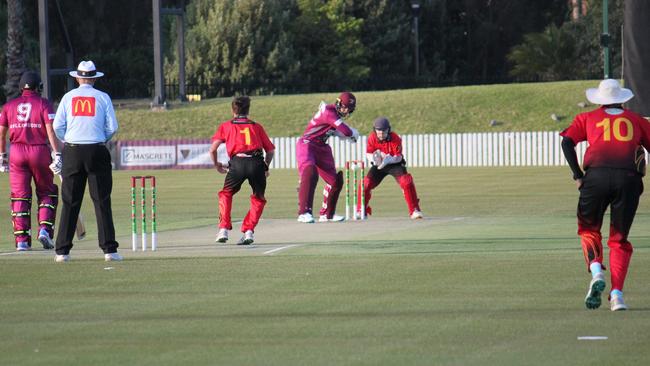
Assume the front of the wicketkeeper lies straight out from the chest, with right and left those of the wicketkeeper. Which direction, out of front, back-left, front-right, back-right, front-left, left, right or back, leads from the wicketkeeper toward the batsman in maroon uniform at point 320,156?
front-right

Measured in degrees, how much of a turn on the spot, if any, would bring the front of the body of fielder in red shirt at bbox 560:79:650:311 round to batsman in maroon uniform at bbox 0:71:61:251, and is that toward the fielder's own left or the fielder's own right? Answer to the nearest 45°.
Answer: approximately 45° to the fielder's own left

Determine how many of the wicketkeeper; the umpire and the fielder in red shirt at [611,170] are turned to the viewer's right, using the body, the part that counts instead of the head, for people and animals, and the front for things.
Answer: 0

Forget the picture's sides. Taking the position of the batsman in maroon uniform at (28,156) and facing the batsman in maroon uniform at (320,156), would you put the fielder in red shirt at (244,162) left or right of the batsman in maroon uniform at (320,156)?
right

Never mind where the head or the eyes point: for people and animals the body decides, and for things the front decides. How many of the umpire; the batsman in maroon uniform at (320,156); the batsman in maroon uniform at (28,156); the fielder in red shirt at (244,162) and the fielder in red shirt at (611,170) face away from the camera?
4

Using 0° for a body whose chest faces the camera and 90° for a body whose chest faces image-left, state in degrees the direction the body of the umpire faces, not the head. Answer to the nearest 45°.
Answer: approximately 180°

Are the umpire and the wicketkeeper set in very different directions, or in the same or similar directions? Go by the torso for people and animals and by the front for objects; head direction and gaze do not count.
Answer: very different directions

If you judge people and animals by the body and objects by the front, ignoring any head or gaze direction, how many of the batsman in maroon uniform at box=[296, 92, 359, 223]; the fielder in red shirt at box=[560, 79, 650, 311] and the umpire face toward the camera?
0

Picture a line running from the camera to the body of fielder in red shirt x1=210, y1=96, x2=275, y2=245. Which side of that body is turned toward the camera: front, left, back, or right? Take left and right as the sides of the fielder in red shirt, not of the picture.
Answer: back

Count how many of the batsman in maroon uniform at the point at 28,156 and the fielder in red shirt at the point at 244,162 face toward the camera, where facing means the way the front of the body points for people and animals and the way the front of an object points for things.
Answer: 0

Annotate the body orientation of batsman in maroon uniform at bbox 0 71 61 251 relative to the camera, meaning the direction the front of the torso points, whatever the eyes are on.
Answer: away from the camera

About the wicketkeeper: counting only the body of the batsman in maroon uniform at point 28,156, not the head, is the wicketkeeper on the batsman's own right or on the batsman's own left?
on the batsman's own right

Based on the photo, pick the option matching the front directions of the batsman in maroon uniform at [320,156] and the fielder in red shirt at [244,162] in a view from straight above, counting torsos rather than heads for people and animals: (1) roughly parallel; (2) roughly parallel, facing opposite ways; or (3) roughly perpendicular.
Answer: roughly perpendicular

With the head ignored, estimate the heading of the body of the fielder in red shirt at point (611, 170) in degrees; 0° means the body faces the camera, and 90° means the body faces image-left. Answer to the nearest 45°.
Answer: approximately 180°

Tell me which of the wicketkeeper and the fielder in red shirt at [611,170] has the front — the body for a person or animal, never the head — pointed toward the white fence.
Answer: the fielder in red shirt

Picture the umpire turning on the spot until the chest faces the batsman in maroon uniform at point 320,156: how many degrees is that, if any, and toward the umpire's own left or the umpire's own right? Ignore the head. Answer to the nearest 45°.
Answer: approximately 45° to the umpire's own right
